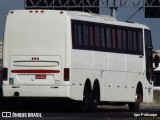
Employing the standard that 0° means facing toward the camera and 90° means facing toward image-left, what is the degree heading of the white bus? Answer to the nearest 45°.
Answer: approximately 225°
